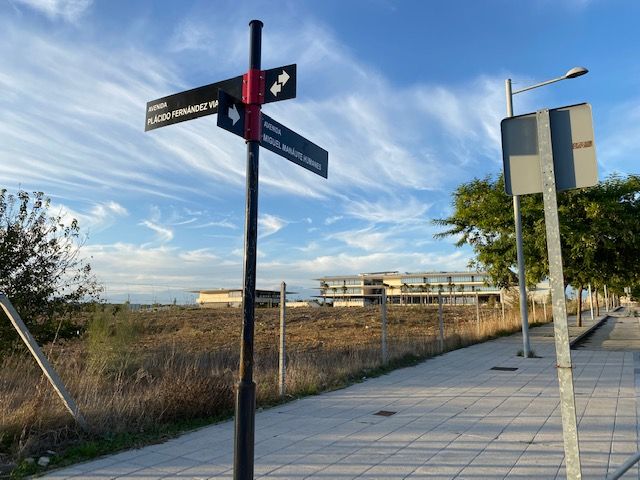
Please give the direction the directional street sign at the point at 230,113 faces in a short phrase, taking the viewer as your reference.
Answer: facing the viewer and to the right of the viewer

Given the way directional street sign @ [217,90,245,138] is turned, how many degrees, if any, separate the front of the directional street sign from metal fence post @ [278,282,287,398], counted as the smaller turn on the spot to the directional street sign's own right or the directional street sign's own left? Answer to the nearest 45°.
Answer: approximately 135° to the directional street sign's own left

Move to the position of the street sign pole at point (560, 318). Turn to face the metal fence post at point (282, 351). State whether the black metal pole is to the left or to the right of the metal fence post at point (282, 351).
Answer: left

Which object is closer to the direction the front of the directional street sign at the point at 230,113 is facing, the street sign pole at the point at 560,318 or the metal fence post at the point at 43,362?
the street sign pole
